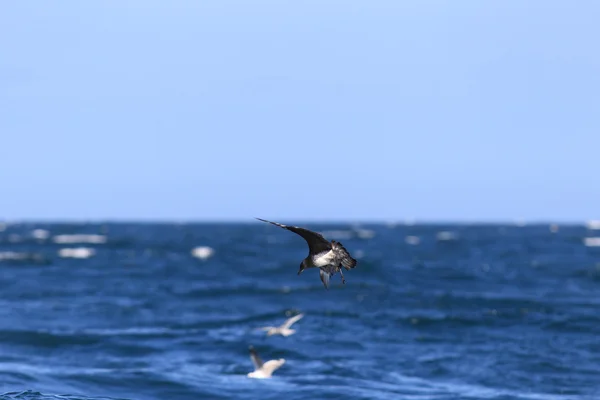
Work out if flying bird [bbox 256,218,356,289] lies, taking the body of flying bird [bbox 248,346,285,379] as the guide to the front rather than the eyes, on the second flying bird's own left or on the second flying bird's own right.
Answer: on the second flying bird's own left
